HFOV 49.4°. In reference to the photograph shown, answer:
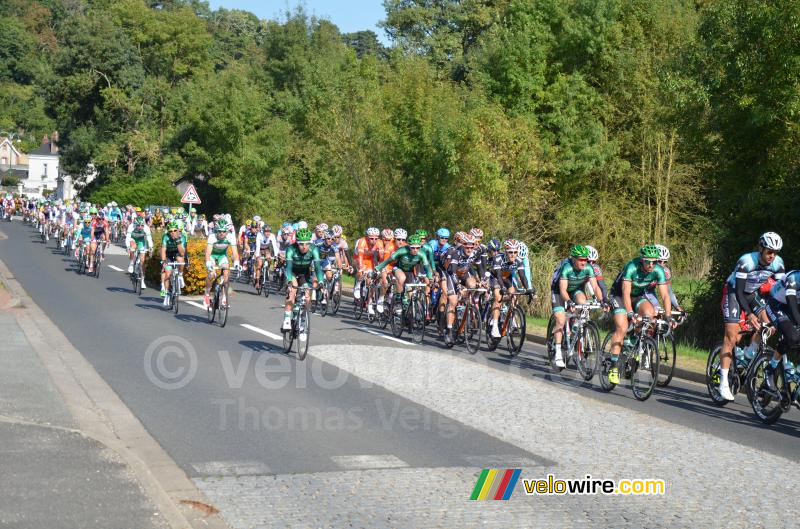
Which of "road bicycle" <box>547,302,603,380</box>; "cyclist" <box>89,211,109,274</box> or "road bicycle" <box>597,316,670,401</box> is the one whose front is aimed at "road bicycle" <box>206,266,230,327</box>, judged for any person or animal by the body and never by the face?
the cyclist

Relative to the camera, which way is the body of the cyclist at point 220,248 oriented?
toward the camera

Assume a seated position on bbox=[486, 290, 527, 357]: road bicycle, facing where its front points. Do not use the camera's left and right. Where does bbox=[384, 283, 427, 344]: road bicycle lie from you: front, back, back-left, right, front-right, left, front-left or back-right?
back

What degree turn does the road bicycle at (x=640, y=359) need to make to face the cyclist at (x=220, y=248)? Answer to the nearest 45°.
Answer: approximately 180°

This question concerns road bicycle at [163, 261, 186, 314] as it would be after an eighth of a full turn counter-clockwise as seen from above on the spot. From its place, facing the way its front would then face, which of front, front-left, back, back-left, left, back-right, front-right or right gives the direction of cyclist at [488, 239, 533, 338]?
front

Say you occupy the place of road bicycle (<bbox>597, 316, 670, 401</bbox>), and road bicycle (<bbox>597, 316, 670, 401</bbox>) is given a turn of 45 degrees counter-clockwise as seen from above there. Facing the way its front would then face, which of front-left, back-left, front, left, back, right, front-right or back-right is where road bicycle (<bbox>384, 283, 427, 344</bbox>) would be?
back-left

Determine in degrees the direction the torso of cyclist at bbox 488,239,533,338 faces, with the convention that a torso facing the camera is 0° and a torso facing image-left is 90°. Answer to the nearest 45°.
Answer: approximately 315°

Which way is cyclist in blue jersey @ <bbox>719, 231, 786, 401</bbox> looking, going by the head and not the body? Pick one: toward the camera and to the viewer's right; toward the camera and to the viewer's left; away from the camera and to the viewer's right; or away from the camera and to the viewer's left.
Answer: toward the camera and to the viewer's right

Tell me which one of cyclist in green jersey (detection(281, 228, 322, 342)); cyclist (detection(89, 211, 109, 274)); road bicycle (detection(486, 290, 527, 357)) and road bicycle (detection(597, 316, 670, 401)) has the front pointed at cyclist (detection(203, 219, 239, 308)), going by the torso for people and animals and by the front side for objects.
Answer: cyclist (detection(89, 211, 109, 274))

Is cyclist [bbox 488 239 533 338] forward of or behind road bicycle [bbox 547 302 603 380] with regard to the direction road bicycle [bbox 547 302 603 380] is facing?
behind

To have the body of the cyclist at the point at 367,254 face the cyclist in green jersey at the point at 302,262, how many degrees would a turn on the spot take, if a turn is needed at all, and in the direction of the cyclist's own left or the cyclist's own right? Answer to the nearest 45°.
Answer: approximately 45° to the cyclist's own right

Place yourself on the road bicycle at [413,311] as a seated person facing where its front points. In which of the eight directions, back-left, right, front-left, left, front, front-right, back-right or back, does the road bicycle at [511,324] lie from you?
front

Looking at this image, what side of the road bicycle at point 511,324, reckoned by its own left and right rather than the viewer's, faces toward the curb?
right

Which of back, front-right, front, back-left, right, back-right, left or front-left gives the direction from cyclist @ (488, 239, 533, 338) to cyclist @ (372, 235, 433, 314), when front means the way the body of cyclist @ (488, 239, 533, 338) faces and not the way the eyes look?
back

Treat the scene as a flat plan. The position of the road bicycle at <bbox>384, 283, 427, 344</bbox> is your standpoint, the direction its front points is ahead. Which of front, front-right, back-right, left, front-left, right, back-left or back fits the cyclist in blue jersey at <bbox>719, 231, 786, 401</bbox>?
front

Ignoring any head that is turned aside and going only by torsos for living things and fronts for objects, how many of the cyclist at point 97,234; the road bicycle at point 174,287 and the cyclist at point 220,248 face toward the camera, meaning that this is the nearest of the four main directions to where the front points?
3

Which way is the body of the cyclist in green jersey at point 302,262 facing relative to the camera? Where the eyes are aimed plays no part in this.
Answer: toward the camera
